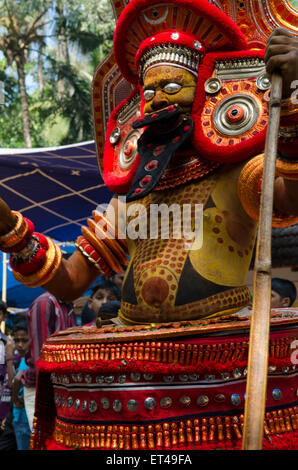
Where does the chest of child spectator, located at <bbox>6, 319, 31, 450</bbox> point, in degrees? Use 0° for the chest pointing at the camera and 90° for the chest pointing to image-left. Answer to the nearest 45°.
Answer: approximately 0°

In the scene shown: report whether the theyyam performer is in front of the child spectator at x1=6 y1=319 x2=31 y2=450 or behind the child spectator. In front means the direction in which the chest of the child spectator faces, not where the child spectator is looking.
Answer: in front

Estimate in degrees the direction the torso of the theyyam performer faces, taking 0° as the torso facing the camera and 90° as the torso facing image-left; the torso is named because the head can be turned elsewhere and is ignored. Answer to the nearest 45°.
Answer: approximately 45°
